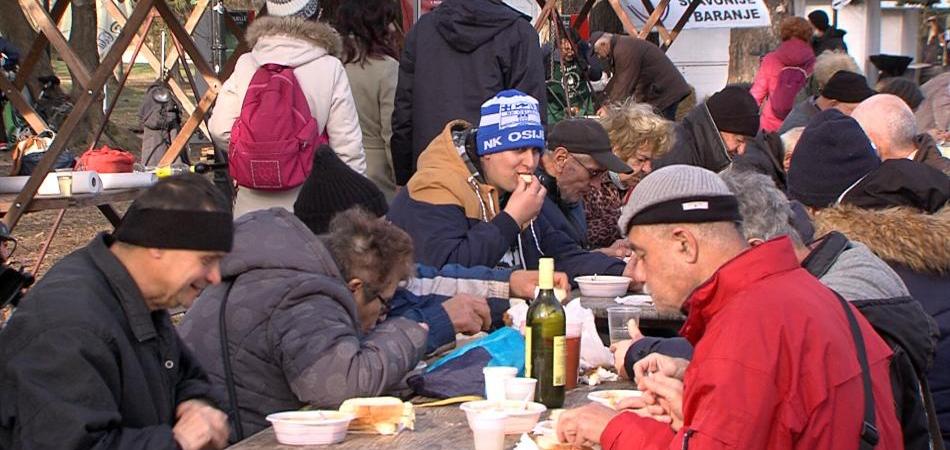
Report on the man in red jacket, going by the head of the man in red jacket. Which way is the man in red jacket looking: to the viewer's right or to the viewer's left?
to the viewer's left

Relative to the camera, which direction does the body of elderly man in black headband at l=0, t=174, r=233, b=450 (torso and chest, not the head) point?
to the viewer's right

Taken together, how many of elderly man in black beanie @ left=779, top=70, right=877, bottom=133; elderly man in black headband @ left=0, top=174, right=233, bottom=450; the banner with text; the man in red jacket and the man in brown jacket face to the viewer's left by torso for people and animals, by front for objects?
2

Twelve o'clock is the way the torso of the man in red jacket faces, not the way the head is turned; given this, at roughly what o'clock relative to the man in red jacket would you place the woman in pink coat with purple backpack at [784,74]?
The woman in pink coat with purple backpack is roughly at 3 o'clock from the man in red jacket.

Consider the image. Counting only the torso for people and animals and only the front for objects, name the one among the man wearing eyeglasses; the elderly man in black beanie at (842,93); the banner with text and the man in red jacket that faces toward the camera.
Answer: the banner with text

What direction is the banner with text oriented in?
toward the camera

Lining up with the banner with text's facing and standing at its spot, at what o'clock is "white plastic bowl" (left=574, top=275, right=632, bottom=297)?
The white plastic bowl is roughly at 12 o'clock from the banner with text.

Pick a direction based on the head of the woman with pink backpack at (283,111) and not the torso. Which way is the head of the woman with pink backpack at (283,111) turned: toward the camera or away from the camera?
away from the camera

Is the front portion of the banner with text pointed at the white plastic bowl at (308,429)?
yes
